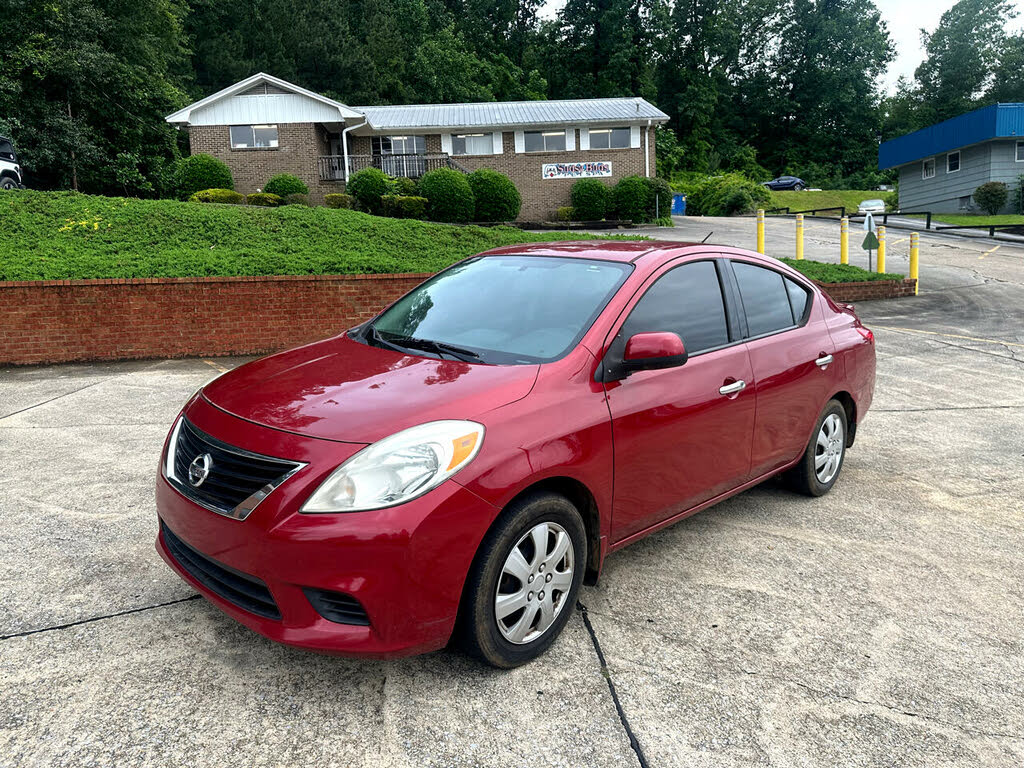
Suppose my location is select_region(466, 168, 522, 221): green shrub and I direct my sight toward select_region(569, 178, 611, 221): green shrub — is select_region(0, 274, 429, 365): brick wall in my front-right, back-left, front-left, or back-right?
back-right

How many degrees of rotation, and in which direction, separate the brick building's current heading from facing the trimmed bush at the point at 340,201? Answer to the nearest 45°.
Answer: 0° — it already faces it

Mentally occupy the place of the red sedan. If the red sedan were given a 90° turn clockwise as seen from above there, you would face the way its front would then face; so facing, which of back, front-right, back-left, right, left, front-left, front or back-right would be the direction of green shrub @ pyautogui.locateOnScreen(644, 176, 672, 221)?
front-right

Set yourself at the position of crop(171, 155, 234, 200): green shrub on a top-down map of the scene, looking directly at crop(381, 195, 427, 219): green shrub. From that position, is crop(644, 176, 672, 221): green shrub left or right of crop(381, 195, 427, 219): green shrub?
left

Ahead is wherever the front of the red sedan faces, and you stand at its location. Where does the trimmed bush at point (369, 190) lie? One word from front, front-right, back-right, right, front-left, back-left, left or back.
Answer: back-right

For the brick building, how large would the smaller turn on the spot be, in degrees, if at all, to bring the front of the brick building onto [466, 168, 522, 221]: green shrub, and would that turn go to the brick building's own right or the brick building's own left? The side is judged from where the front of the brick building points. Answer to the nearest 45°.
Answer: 0° — it already faces it

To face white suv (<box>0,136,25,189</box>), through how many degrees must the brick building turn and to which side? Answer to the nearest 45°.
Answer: approximately 45° to its right

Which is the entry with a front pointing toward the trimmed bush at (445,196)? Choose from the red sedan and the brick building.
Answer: the brick building

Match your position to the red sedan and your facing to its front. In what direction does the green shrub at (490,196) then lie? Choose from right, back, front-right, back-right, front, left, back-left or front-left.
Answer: back-right

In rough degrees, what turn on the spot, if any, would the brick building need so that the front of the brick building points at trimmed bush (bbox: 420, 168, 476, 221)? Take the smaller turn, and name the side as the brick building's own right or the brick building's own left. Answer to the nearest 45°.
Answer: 0° — it already faces it

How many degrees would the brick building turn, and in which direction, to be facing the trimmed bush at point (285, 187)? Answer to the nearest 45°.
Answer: approximately 45° to its right

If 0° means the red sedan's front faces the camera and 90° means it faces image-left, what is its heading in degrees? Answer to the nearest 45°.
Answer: approximately 45°

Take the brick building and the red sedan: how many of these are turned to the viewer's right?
0

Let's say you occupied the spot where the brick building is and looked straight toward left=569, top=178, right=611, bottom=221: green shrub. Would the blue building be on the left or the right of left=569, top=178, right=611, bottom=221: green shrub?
left

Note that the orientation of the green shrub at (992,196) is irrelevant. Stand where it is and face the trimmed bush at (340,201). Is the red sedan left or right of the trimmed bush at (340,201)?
left

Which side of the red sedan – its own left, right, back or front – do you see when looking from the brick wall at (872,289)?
back

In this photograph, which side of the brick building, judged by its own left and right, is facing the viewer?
front
